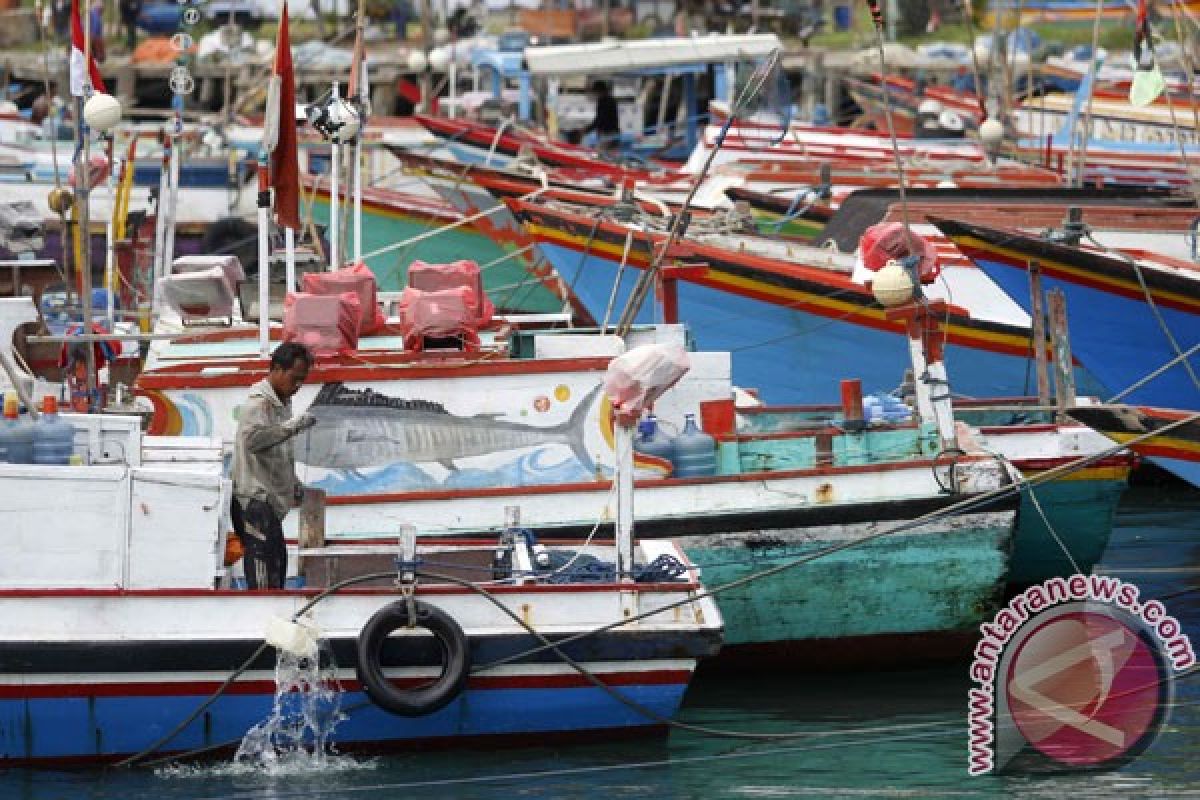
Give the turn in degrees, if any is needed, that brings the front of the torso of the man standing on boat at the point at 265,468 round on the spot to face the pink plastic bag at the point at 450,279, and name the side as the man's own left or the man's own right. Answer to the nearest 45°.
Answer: approximately 90° to the man's own left

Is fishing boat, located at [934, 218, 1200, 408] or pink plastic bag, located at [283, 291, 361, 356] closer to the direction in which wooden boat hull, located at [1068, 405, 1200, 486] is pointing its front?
the pink plastic bag

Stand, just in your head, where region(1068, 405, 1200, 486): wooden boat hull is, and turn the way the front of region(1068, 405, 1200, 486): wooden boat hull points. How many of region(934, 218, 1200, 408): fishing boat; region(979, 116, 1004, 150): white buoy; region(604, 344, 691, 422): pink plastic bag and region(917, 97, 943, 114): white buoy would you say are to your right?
3

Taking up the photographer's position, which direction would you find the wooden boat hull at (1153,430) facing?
facing to the left of the viewer

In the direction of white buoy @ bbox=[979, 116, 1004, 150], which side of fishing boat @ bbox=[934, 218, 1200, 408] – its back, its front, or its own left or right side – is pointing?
right

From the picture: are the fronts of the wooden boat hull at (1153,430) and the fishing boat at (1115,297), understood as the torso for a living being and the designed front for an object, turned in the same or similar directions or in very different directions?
same or similar directions

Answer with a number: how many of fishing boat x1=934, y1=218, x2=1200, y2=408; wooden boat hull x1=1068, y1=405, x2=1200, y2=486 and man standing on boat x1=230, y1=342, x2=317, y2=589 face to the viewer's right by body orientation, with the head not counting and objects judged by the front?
1

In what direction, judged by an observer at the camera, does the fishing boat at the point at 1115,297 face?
facing to the left of the viewer

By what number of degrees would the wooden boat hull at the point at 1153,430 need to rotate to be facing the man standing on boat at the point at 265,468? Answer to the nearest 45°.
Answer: approximately 45° to its left

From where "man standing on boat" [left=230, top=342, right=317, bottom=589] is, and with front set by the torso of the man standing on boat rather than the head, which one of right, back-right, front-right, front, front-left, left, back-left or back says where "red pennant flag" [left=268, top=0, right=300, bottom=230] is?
left

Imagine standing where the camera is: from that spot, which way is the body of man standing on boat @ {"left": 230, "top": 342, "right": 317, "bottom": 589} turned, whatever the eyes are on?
to the viewer's right

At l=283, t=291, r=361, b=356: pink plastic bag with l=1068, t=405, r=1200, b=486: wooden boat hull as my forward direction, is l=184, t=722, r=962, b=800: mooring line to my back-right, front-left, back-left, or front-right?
front-right

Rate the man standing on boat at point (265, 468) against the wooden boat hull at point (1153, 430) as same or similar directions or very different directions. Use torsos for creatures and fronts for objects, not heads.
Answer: very different directions

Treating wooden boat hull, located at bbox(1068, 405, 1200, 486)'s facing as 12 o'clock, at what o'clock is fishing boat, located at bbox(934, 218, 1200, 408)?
The fishing boat is roughly at 3 o'clock from the wooden boat hull.

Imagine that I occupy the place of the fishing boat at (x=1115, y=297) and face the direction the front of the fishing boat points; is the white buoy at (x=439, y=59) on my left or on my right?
on my right

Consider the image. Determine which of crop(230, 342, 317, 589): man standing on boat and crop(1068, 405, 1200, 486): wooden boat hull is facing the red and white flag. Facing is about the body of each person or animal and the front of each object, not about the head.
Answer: the wooden boat hull
